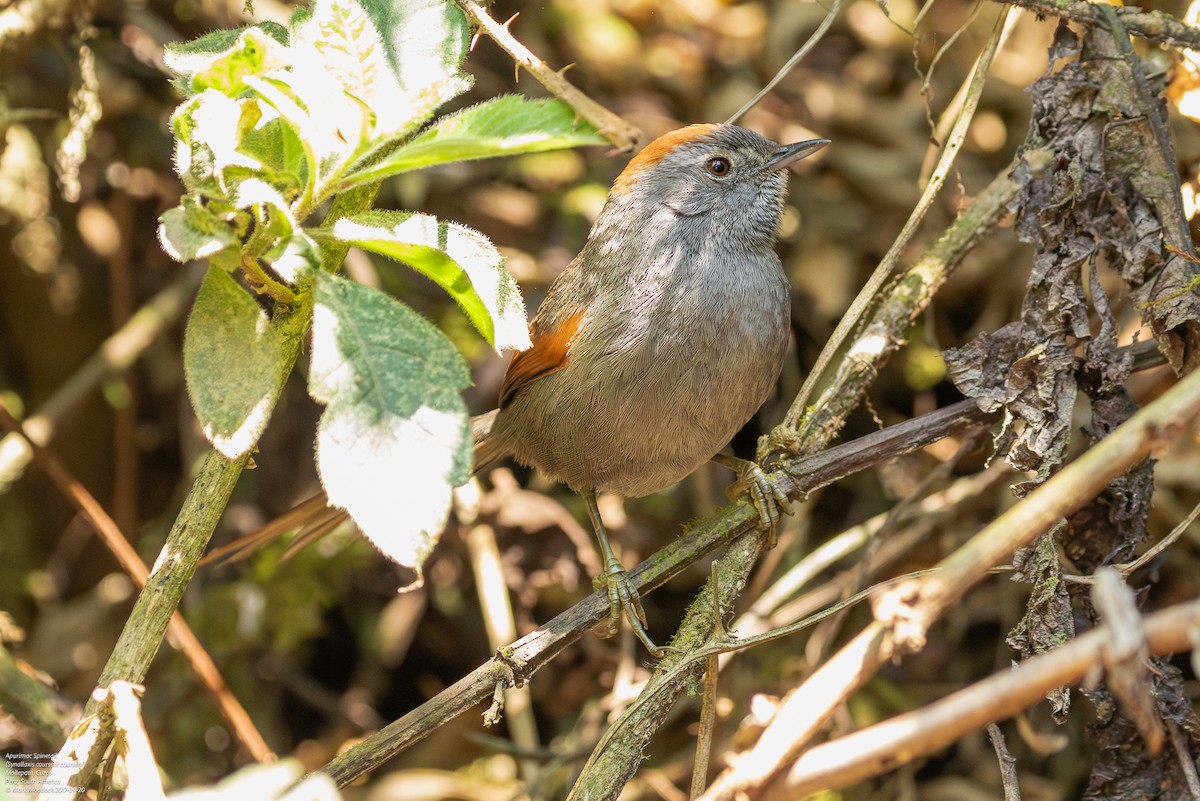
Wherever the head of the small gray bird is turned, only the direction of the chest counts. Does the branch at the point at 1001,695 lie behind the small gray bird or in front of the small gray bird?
in front

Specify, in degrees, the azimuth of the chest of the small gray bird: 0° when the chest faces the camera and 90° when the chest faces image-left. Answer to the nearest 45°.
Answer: approximately 315°

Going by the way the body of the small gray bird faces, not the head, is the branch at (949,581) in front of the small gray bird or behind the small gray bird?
in front

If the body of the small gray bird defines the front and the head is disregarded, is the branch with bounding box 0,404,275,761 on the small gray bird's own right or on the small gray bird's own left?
on the small gray bird's own right

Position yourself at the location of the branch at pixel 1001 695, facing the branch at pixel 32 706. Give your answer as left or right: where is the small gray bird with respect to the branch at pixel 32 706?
right

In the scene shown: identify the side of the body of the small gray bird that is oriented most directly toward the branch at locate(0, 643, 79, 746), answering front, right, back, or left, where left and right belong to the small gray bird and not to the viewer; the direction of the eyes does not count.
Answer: right

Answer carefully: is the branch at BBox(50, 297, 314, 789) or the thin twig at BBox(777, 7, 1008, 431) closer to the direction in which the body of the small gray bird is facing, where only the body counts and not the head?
the thin twig

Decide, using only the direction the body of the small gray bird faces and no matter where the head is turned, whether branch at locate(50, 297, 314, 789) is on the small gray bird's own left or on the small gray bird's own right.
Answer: on the small gray bird's own right
